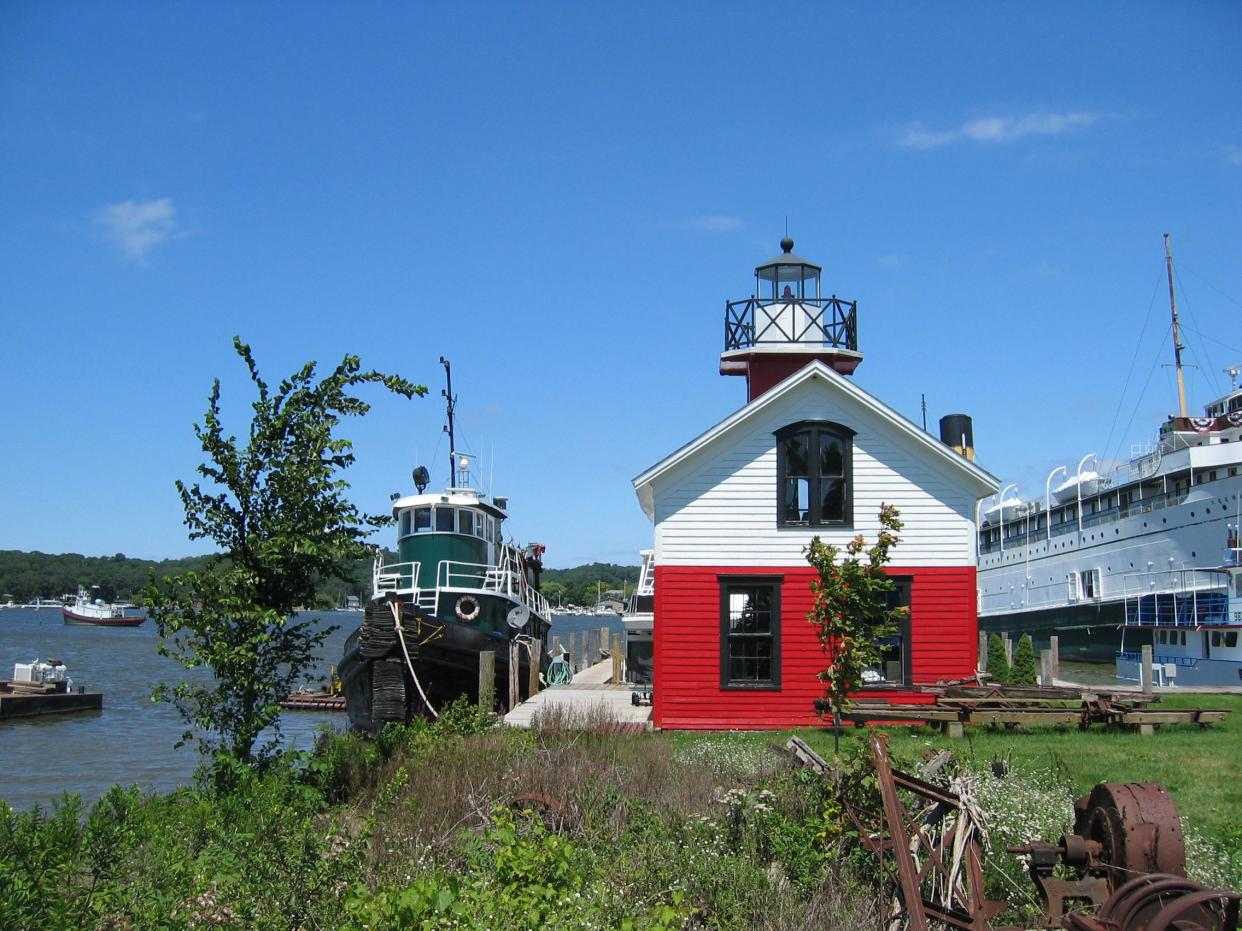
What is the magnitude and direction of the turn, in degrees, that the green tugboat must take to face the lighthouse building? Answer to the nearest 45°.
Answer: approximately 90° to its left

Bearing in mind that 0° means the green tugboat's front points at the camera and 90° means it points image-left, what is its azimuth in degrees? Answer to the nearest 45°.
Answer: approximately 45°

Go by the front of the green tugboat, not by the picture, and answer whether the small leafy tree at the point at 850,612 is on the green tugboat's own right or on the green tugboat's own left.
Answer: on the green tugboat's own left

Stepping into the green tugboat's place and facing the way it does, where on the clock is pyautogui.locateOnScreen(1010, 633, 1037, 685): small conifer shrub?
The small conifer shrub is roughly at 8 o'clock from the green tugboat.

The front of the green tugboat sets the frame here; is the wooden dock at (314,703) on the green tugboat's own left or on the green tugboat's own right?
on the green tugboat's own right

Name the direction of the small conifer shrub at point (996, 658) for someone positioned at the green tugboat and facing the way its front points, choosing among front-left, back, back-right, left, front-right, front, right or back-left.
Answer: back-left

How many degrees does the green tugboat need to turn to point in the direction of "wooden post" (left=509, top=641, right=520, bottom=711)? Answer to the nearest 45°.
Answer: approximately 45° to its left

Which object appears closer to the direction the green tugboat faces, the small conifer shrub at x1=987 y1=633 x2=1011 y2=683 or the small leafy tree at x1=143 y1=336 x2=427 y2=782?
the small leafy tree
